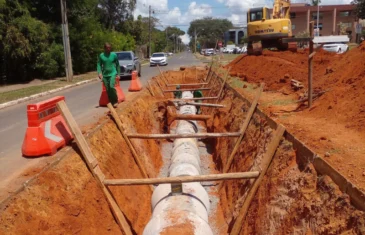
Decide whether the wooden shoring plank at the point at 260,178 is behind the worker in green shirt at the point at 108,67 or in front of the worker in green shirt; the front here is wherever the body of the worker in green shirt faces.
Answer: in front

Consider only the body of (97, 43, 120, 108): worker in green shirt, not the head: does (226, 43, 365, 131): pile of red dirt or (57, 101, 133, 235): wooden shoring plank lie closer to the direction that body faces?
the wooden shoring plank

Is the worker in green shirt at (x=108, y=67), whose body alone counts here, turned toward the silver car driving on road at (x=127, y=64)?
no

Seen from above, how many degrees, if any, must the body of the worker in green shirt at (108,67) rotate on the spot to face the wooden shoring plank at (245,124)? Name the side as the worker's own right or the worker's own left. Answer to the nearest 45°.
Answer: approximately 45° to the worker's own left

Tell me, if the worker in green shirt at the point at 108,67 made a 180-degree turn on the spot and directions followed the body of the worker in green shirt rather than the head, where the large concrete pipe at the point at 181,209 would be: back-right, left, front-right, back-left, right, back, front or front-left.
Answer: back

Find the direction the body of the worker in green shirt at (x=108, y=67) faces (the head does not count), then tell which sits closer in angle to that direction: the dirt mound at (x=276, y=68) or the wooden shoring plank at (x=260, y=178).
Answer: the wooden shoring plank

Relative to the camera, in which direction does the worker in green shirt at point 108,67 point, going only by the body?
toward the camera

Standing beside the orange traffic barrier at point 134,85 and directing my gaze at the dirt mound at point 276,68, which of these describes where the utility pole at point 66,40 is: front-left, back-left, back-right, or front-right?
back-left

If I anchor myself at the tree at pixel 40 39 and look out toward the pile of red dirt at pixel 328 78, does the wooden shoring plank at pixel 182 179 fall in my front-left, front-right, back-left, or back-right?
front-right

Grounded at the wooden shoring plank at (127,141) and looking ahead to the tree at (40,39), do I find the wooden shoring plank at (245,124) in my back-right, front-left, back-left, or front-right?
back-right

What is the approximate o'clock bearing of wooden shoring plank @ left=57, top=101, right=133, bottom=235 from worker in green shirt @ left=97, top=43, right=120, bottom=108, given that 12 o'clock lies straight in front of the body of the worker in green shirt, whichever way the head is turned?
The wooden shoring plank is roughly at 12 o'clock from the worker in green shirt.

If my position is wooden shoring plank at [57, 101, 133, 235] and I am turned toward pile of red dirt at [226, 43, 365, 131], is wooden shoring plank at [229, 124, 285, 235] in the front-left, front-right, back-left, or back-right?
front-right

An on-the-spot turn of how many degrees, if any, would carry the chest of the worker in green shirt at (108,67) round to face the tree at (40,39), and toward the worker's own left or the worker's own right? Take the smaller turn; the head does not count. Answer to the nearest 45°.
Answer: approximately 180°

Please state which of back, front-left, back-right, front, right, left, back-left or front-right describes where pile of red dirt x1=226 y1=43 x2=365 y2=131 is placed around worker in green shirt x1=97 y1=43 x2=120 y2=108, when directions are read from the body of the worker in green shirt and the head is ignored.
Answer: left

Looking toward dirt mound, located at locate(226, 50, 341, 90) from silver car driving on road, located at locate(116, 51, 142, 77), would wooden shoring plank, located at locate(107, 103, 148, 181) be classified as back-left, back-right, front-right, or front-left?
front-right

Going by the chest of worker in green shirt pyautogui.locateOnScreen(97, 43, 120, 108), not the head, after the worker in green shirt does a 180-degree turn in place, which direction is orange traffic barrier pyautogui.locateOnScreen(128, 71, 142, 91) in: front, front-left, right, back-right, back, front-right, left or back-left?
front

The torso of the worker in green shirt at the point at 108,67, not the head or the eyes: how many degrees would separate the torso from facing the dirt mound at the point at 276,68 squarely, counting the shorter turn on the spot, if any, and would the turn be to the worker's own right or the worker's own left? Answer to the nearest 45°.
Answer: approximately 135° to the worker's own left

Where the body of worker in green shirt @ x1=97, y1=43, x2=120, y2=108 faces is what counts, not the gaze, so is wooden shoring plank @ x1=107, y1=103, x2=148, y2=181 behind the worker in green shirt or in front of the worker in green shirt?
in front

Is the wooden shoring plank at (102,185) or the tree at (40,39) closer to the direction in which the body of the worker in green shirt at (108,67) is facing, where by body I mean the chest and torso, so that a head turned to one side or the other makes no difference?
the wooden shoring plank
